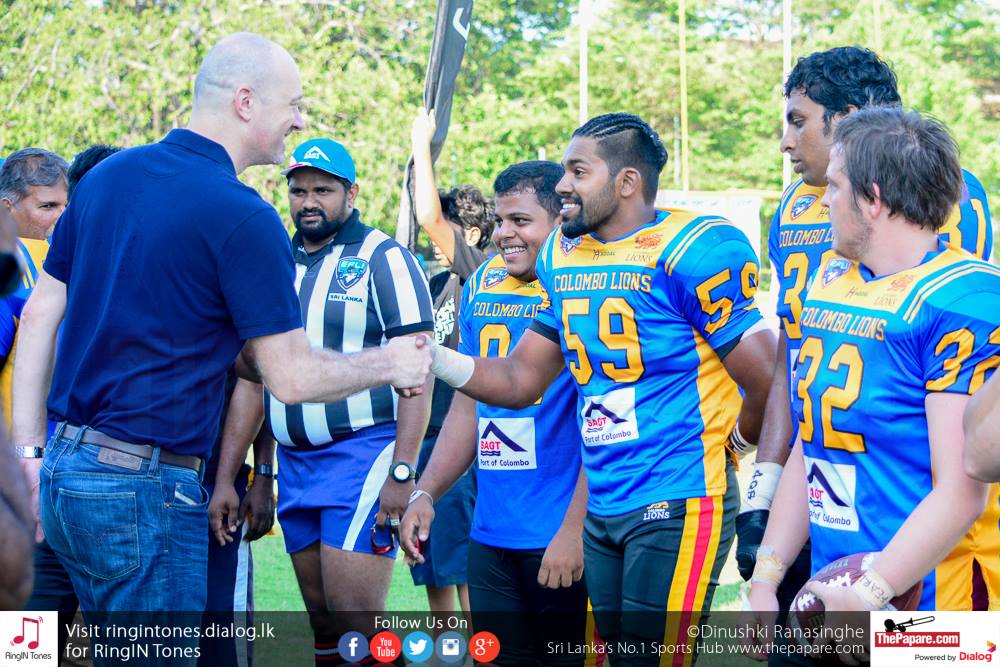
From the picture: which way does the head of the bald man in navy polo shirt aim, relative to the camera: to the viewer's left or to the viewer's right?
to the viewer's right

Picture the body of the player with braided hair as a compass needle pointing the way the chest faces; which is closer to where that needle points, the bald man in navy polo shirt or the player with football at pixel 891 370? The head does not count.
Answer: the bald man in navy polo shirt

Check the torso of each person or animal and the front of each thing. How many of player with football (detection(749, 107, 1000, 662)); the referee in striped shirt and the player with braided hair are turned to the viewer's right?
0

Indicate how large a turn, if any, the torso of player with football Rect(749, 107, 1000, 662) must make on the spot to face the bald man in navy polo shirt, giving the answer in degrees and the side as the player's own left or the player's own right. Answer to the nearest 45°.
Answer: approximately 45° to the player's own right

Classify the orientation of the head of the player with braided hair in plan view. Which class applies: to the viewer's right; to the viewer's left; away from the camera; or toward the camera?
to the viewer's left

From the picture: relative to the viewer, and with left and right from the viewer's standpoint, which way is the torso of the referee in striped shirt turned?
facing the viewer and to the left of the viewer

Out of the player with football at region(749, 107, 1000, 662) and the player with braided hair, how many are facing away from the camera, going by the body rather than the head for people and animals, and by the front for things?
0

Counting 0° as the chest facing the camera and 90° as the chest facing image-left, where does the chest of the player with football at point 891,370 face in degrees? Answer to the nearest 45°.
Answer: approximately 45°

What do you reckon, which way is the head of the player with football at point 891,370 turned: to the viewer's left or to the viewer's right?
to the viewer's left

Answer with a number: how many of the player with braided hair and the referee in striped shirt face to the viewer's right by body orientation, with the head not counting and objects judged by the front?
0

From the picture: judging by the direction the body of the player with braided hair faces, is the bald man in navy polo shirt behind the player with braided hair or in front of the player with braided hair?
in front

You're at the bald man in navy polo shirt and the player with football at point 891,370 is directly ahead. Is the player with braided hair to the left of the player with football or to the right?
left

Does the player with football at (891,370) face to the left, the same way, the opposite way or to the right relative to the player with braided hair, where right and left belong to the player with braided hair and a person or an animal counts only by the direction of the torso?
the same way

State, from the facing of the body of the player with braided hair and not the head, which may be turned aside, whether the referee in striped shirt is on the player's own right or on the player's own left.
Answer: on the player's own right

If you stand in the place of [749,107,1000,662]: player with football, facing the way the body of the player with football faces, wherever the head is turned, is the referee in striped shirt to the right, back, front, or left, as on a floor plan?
right

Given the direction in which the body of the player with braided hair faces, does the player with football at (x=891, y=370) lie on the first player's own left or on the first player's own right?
on the first player's own left

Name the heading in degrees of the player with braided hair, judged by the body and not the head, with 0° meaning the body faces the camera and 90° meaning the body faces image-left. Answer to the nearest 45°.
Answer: approximately 45°

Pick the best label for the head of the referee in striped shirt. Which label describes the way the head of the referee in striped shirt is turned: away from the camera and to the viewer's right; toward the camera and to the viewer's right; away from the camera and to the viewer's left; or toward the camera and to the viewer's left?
toward the camera and to the viewer's left
